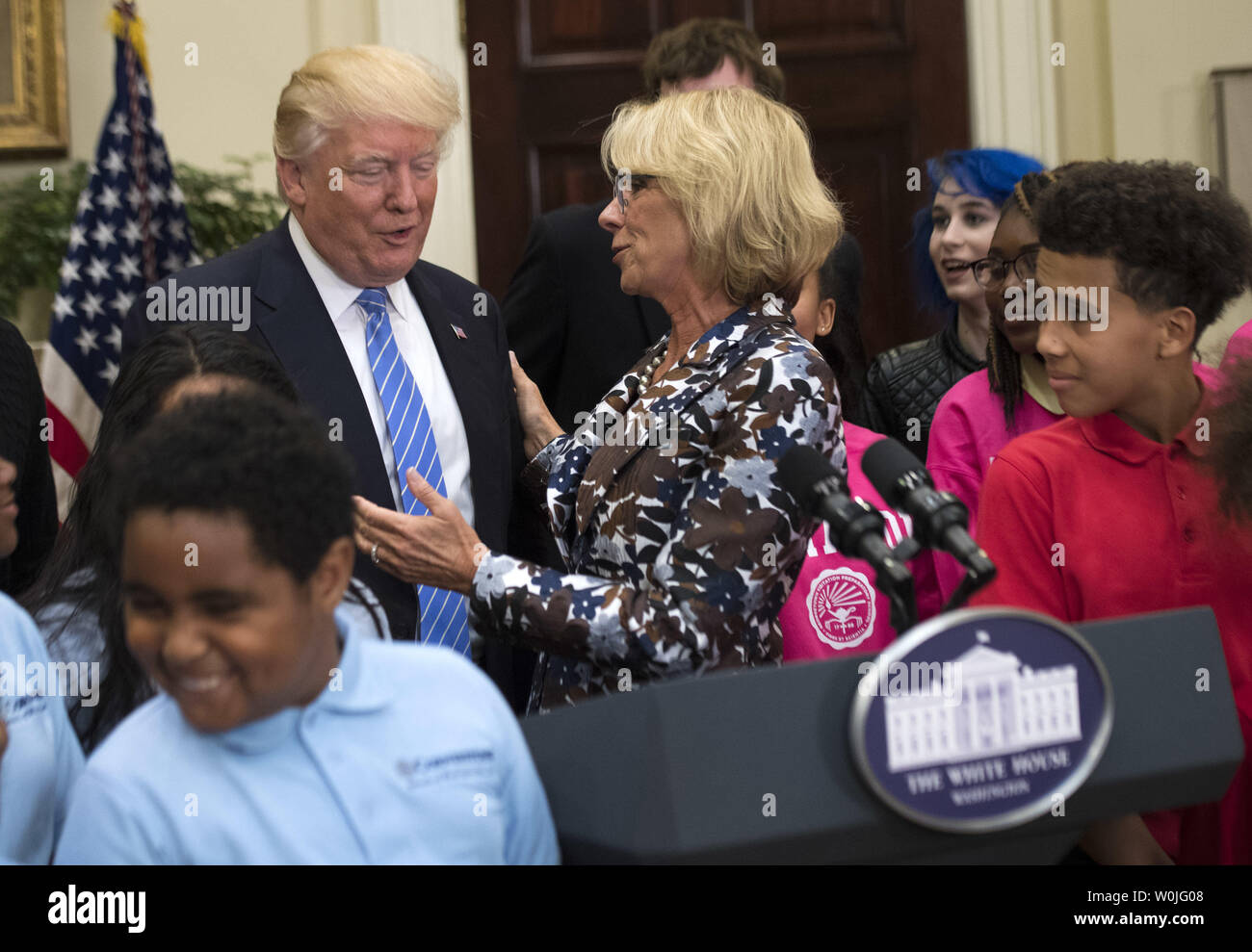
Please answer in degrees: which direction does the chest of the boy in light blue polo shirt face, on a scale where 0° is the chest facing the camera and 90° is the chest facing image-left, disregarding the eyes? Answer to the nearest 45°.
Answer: approximately 0°

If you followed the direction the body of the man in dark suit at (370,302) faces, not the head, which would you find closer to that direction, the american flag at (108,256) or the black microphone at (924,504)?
the black microphone

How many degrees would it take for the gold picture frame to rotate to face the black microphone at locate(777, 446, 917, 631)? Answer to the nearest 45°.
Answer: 0° — it already faces it

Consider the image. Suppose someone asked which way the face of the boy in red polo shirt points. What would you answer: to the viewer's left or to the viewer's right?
to the viewer's left

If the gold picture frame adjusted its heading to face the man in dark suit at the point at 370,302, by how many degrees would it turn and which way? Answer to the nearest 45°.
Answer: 0° — it already faces them

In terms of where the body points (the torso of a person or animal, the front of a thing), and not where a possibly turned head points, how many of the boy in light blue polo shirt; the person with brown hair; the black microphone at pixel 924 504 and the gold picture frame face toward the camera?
3

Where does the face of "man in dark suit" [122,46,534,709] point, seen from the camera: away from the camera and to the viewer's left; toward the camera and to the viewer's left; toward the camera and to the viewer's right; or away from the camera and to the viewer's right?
toward the camera and to the viewer's right

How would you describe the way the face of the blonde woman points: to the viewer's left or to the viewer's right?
to the viewer's left
